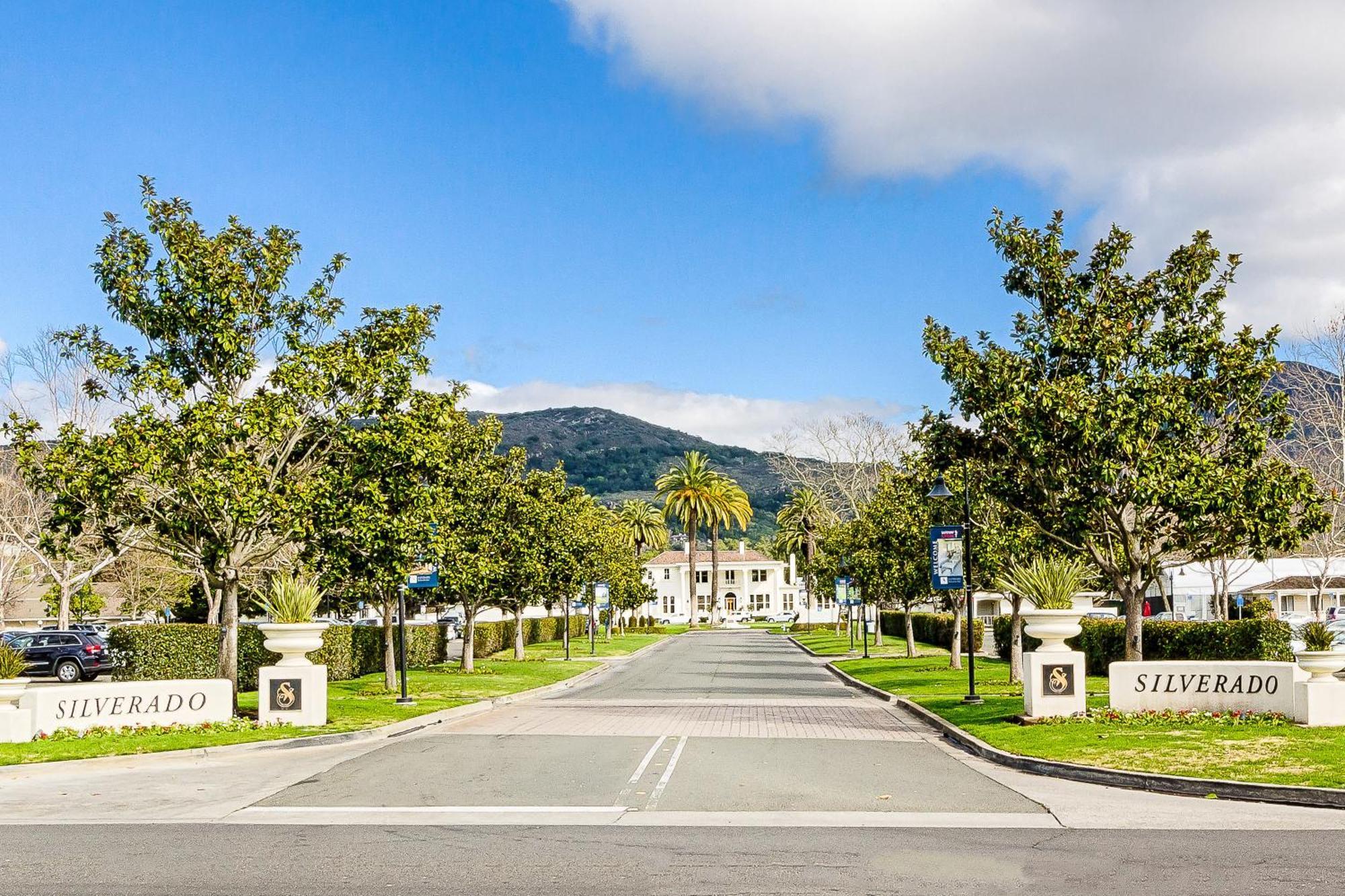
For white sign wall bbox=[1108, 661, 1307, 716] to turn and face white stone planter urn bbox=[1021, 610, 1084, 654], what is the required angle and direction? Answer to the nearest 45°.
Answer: approximately 90° to its right

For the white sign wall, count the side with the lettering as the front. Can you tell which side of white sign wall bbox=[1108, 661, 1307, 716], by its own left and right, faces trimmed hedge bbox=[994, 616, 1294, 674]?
back

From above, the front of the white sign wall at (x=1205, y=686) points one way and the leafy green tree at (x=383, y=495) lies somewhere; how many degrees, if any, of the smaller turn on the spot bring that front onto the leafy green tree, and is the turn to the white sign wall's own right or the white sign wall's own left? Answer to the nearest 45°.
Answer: approximately 90° to the white sign wall's own right

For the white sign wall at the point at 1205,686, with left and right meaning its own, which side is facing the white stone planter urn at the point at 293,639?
right

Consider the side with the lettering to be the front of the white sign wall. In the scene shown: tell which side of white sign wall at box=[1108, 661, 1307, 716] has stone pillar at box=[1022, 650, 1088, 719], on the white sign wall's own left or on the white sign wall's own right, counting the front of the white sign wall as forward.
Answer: on the white sign wall's own right

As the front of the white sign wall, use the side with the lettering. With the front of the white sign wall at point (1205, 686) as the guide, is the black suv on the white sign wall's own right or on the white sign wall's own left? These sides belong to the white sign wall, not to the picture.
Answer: on the white sign wall's own right

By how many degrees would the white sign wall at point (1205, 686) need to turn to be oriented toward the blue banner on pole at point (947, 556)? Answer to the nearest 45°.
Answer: approximately 135° to its right

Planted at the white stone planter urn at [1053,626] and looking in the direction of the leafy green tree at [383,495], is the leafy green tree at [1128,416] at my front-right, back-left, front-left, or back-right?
back-right

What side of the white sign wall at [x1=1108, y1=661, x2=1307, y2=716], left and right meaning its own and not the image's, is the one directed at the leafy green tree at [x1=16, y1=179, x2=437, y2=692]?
right

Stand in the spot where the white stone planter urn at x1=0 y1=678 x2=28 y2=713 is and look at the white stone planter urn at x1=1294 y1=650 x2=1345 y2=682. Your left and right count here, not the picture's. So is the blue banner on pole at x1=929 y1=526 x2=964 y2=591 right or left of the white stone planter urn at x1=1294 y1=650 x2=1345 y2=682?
left
